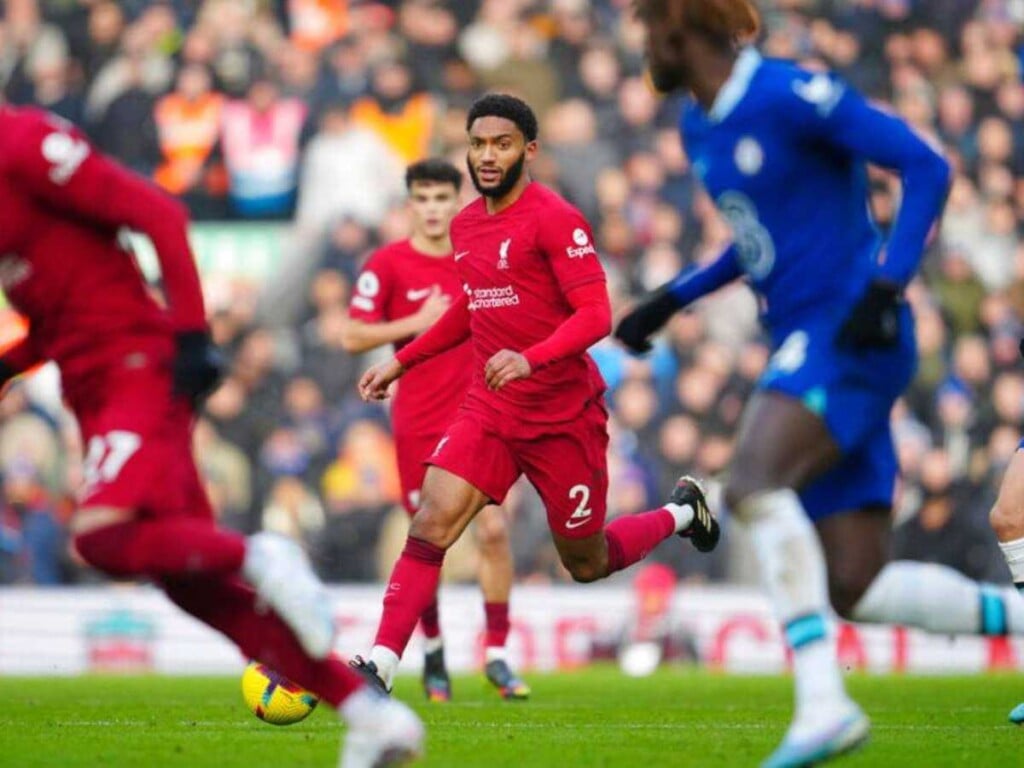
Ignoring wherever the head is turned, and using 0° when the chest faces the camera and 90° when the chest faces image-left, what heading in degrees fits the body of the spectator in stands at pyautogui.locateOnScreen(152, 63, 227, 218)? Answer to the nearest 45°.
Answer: approximately 0°

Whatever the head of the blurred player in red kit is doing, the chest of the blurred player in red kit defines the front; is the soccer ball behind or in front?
behind

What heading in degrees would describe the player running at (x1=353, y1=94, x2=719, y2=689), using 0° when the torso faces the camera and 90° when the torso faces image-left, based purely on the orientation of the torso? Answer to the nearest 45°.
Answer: approximately 45°

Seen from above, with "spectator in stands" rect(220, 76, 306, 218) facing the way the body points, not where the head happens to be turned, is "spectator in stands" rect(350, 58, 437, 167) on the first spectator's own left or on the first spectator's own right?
on the first spectator's own left

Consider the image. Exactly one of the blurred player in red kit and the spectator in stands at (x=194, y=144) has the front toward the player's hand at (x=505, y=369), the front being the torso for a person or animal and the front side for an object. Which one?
the spectator in stands

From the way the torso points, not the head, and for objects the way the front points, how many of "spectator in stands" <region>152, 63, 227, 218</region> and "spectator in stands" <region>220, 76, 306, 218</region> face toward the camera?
2

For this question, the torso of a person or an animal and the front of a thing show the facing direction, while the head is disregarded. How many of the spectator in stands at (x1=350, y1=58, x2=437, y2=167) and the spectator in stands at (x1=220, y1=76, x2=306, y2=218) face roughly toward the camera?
2

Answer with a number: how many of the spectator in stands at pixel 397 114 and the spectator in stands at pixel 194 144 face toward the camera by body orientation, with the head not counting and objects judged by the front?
2

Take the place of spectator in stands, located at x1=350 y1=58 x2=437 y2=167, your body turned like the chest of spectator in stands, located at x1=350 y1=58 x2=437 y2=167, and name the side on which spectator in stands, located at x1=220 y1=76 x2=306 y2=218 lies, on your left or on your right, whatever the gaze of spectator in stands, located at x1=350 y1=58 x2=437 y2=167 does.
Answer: on your right

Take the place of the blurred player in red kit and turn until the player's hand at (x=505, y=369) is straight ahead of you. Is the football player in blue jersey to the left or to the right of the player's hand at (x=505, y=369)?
right
